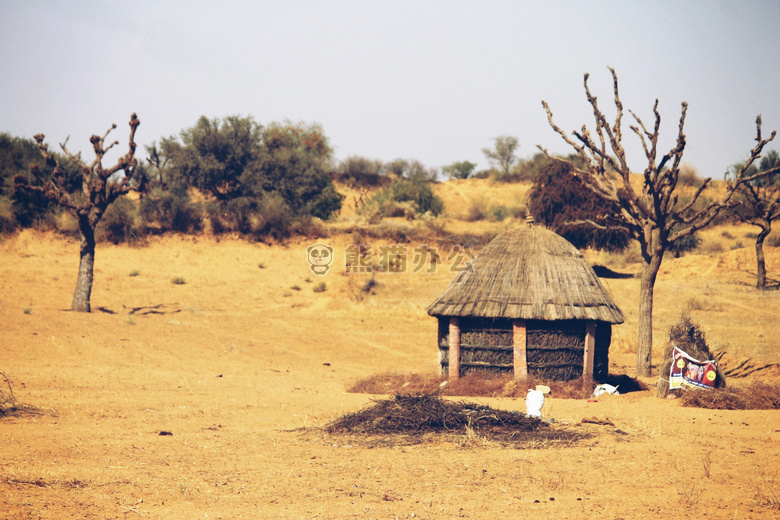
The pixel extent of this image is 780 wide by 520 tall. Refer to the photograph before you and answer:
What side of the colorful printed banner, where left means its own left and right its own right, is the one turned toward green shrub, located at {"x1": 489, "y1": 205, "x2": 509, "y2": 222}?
back

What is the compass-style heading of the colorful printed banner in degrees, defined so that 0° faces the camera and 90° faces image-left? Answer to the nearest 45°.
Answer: approximately 0°

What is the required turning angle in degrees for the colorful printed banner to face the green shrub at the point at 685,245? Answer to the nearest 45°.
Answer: approximately 180°

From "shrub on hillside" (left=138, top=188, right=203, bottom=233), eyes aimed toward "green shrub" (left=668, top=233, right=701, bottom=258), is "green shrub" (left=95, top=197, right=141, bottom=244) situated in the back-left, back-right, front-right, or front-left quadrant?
back-right

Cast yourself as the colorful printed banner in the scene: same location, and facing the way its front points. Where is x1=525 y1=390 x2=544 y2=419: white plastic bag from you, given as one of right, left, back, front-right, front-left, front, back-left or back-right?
front-right

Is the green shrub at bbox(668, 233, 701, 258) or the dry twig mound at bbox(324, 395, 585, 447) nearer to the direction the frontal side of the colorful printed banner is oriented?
the dry twig mound

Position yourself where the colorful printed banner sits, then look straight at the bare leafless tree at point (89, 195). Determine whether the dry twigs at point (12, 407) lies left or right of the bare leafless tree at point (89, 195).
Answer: left

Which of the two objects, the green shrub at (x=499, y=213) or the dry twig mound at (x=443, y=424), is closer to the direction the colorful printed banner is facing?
the dry twig mound

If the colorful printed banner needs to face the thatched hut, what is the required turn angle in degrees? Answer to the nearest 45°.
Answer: approximately 90° to its right
